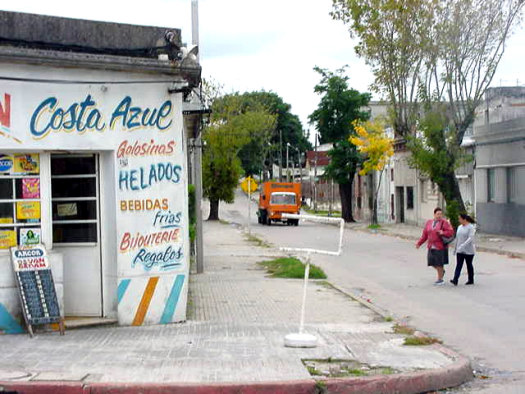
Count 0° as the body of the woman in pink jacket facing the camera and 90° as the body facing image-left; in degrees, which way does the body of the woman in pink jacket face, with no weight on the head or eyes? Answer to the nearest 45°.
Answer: approximately 45°

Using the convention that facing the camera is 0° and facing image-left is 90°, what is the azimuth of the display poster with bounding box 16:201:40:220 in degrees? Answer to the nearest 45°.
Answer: approximately 0°

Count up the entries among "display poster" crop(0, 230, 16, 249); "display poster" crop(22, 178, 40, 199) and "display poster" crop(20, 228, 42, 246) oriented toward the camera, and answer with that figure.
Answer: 3
